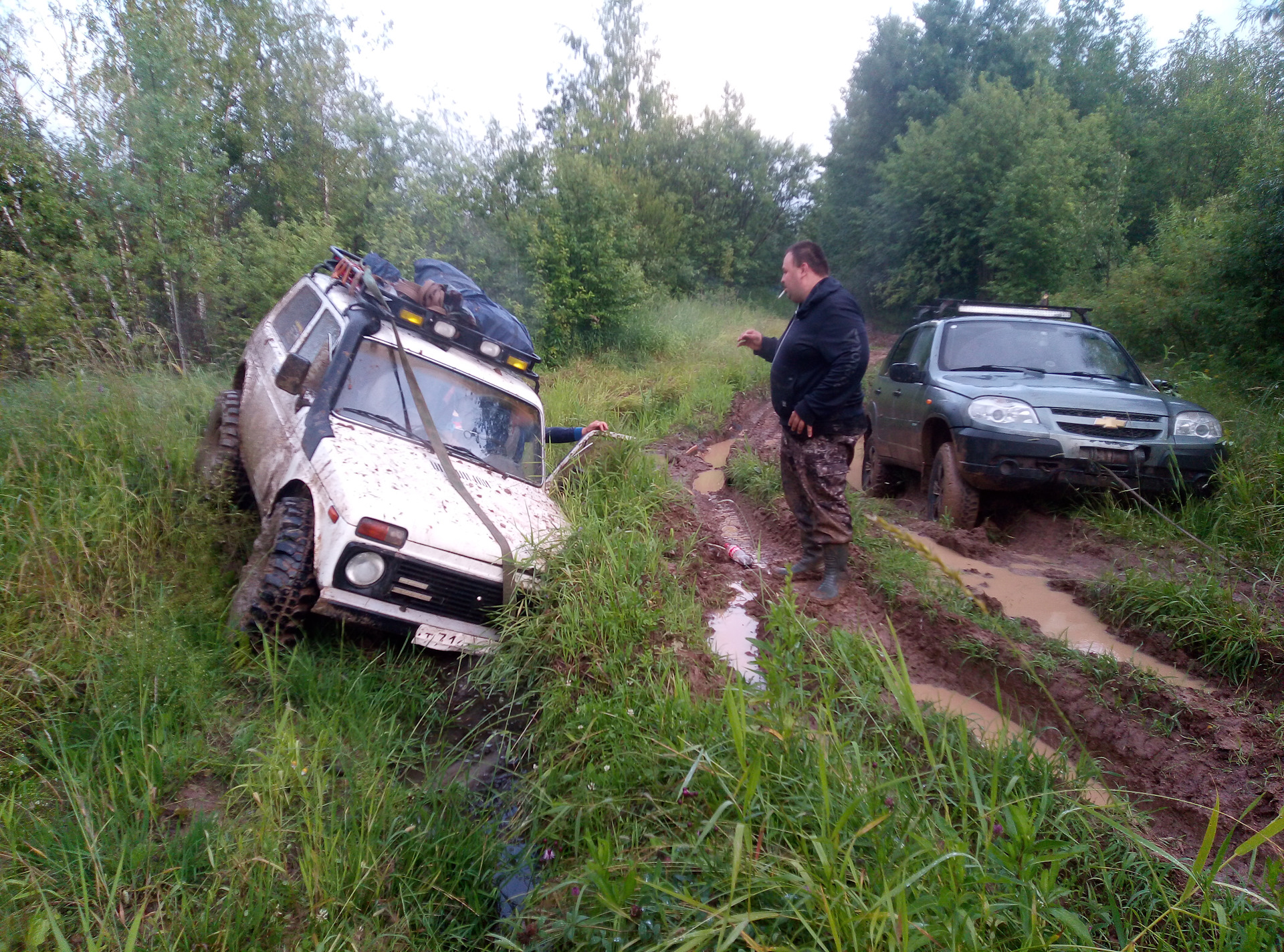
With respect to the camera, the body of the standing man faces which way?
to the viewer's left

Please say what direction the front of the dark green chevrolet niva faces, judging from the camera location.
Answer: facing the viewer and to the right of the viewer

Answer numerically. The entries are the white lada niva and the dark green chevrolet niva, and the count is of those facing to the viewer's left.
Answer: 0

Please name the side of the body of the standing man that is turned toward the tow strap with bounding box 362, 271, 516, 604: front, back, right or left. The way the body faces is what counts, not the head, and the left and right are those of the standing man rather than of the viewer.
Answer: front

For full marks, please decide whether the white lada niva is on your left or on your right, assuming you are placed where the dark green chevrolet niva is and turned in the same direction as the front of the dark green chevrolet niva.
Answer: on your right

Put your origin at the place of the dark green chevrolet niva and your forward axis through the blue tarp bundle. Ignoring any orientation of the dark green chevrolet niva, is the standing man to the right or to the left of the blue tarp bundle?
left

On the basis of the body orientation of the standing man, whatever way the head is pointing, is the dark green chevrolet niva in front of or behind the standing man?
behind

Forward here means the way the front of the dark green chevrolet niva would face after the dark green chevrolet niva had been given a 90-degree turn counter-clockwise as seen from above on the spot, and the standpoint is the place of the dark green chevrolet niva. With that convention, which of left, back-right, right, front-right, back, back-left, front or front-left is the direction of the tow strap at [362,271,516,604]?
back

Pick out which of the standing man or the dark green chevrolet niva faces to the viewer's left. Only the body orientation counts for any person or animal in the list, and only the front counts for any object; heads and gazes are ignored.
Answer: the standing man

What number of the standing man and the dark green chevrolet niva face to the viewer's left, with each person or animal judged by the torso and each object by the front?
1

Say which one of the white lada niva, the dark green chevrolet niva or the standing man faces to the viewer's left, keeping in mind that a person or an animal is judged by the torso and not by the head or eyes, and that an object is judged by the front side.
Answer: the standing man

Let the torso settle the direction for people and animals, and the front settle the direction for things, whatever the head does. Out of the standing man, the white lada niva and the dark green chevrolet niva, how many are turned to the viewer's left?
1

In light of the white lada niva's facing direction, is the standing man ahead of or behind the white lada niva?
ahead
